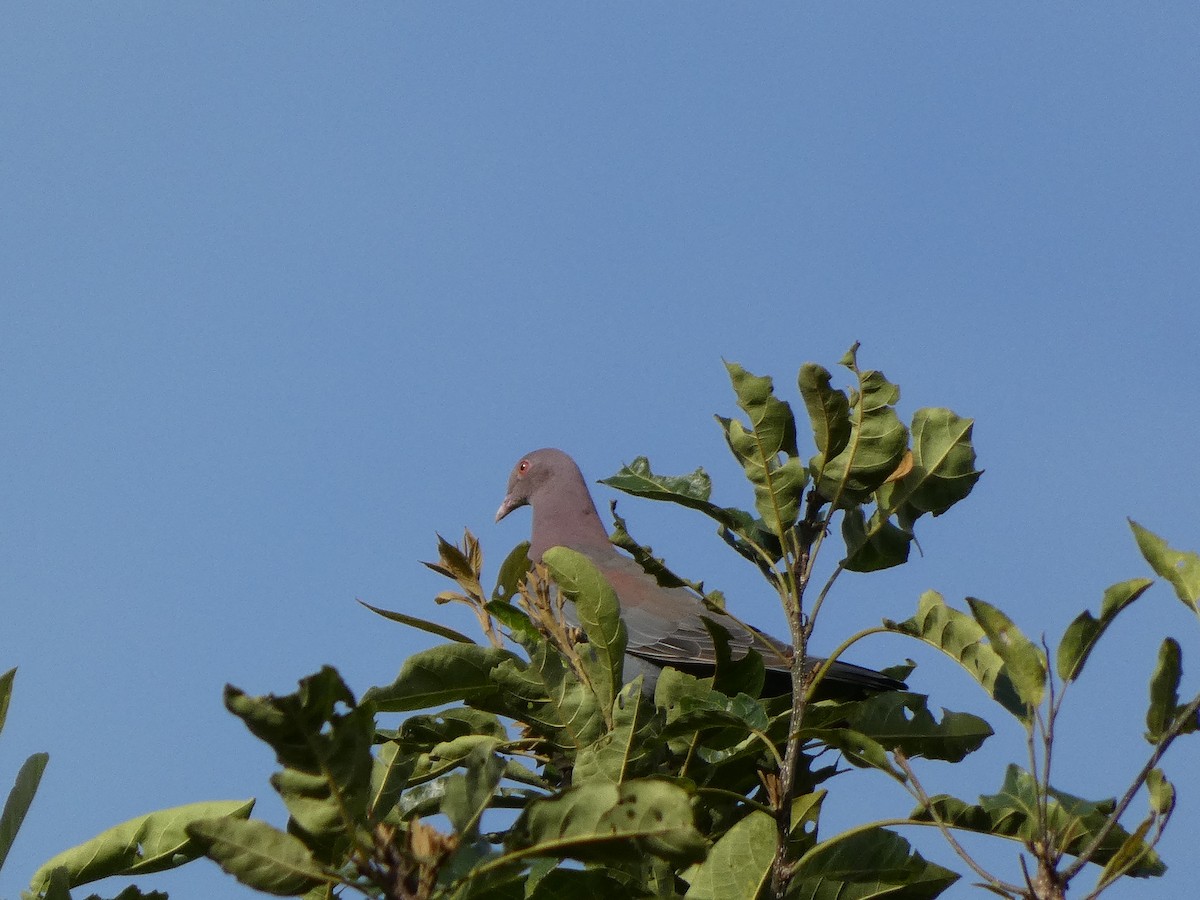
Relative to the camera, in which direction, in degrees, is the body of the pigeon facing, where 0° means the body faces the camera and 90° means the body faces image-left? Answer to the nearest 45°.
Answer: approximately 90°
